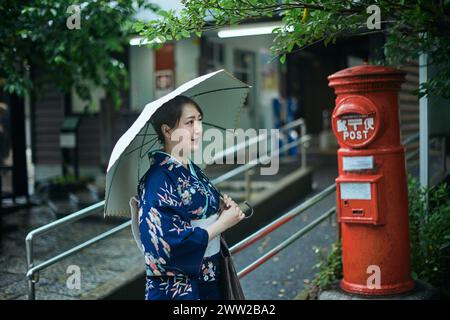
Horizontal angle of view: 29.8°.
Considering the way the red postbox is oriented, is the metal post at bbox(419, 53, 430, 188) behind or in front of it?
behind

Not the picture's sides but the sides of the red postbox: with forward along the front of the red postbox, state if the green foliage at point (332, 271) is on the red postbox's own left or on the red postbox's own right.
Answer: on the red postbox's own right

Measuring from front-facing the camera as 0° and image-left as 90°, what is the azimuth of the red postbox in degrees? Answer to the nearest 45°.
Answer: approximately 45°

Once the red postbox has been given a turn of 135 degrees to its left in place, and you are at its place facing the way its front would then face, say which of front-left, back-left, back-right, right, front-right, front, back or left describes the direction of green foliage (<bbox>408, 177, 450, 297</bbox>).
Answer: front-left
